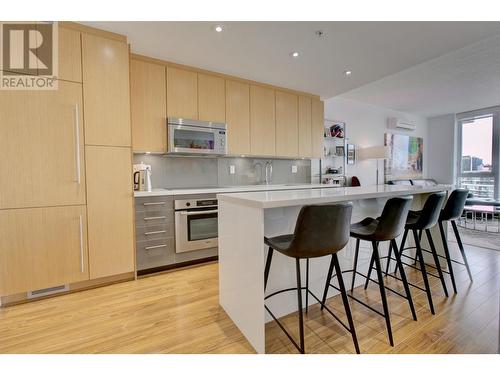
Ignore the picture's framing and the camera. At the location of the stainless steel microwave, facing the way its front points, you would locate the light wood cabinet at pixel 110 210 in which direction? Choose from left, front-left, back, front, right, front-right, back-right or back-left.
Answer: right

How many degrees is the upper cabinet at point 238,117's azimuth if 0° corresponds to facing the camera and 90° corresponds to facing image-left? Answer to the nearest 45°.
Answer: approximately 315°

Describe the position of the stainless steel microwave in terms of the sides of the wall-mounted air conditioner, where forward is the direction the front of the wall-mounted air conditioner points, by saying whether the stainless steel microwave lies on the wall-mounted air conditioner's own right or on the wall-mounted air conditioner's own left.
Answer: on the wall-mounted air conditioner's own right

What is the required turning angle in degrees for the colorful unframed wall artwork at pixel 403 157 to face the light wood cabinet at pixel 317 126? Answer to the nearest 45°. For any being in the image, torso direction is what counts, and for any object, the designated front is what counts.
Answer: approximately 90° to its right

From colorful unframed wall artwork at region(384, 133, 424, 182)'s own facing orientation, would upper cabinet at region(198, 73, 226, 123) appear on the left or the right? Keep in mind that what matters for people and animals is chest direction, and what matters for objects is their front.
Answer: on its right

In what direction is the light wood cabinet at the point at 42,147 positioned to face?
toward the camera

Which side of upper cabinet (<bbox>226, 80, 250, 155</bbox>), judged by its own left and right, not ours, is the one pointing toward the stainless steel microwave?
right

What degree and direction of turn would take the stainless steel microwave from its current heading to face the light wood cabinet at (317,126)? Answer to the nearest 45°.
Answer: approximately 90° to its left

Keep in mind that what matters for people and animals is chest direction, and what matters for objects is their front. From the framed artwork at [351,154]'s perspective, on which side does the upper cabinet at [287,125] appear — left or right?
on its right

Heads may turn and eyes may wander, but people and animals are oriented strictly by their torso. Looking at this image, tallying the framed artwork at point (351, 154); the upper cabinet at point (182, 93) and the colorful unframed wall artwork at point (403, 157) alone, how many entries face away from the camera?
0

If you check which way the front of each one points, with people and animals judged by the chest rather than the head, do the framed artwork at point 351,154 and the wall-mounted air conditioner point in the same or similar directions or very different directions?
same or similar directions

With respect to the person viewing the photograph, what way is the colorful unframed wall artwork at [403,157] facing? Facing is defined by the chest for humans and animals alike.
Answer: facing the viewer and to the right of the viewer

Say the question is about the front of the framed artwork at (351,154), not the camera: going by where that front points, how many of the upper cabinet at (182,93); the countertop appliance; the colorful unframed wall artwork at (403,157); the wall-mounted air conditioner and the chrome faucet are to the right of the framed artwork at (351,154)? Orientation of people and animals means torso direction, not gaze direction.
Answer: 3

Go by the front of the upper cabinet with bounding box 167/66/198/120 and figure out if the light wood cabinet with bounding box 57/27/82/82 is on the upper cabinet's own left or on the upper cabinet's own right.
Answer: on the upper cabinet's own right
